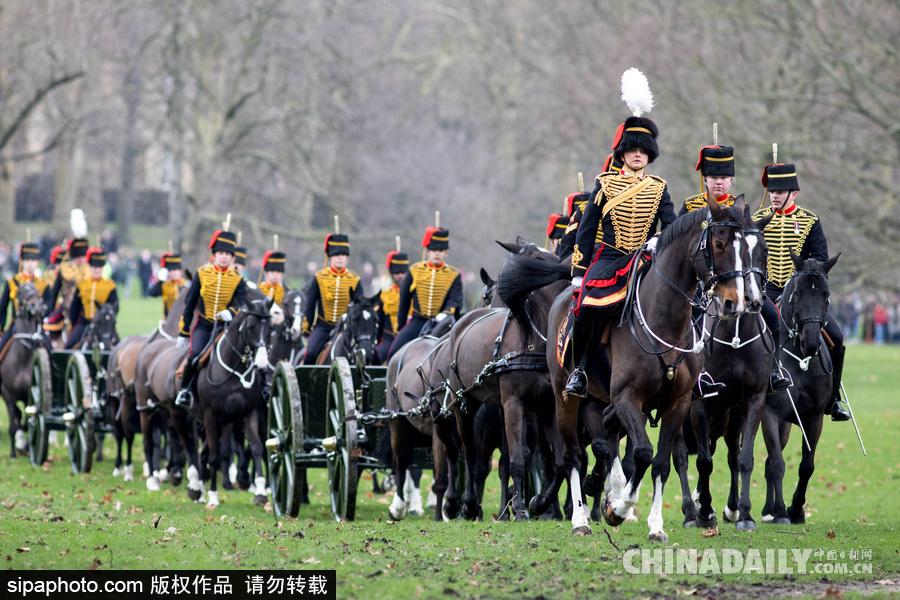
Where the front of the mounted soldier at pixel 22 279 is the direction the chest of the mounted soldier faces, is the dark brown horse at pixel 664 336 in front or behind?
in front

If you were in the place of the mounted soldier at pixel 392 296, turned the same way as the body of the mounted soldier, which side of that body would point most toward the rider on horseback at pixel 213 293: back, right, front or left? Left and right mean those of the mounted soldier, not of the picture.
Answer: right

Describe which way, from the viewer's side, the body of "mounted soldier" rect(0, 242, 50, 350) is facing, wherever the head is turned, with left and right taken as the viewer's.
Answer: facing the viewer

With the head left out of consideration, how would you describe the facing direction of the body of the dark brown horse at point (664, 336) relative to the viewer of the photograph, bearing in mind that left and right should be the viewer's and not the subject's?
facing the viewer and to the right of the viewer

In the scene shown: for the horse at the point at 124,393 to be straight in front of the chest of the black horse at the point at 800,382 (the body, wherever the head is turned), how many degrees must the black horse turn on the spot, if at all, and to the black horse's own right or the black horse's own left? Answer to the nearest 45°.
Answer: approximately 135° to the black horse's own right

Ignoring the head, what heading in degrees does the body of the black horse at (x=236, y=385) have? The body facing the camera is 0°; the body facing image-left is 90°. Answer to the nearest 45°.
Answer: approximately 315°

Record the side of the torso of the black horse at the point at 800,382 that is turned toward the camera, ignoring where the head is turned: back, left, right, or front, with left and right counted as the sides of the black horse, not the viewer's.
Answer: front

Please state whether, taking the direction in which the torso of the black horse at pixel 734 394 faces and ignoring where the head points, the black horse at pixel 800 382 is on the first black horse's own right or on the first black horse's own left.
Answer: on the first black horse's own left

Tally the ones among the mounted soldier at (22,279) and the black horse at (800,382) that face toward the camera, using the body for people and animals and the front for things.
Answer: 2
